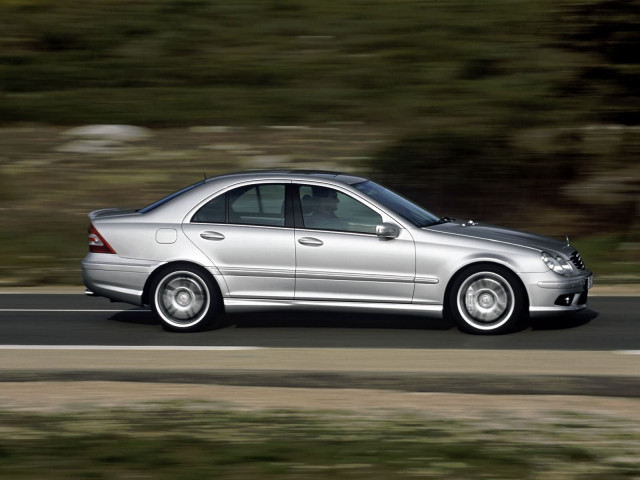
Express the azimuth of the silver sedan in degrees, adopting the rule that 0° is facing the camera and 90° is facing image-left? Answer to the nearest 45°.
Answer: approximately 270°
